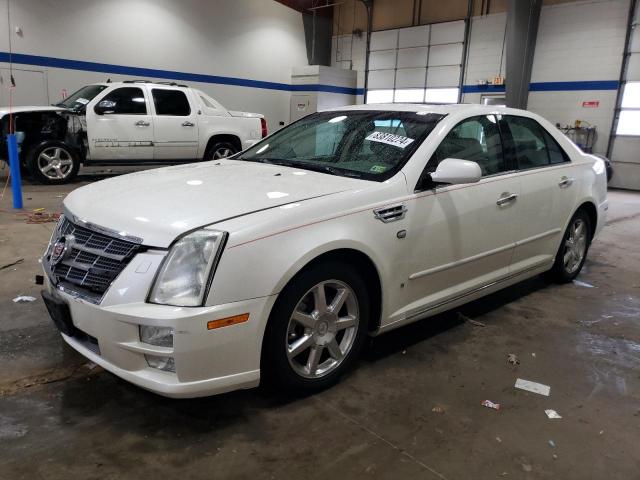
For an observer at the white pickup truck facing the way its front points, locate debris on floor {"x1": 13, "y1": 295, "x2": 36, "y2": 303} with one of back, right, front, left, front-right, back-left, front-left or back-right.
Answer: left

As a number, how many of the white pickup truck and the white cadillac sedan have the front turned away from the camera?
0

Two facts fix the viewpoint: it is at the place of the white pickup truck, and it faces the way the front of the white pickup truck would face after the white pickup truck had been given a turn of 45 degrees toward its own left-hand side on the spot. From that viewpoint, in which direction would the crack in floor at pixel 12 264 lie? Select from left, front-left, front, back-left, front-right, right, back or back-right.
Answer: front-left

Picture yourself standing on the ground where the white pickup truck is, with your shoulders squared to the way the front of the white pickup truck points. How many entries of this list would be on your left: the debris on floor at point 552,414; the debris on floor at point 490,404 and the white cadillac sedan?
3

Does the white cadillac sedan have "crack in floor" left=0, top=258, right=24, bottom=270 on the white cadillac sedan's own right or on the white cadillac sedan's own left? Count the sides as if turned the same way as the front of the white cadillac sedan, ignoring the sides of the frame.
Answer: on the white cadillac sedan's own right

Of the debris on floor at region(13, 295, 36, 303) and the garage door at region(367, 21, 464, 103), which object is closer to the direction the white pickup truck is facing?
the debris on floor

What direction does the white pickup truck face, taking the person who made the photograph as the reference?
facing to the left of the viewer

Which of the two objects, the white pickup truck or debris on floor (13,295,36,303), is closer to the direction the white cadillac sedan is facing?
the debris on floor

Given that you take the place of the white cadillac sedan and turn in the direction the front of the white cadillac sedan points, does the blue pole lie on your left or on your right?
on your right

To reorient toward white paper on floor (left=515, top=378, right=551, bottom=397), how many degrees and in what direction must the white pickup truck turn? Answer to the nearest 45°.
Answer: approximately 90° to its left

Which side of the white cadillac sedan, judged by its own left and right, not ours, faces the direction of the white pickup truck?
right

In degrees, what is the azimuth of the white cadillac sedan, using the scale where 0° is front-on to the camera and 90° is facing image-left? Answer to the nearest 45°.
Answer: approximately 45°
